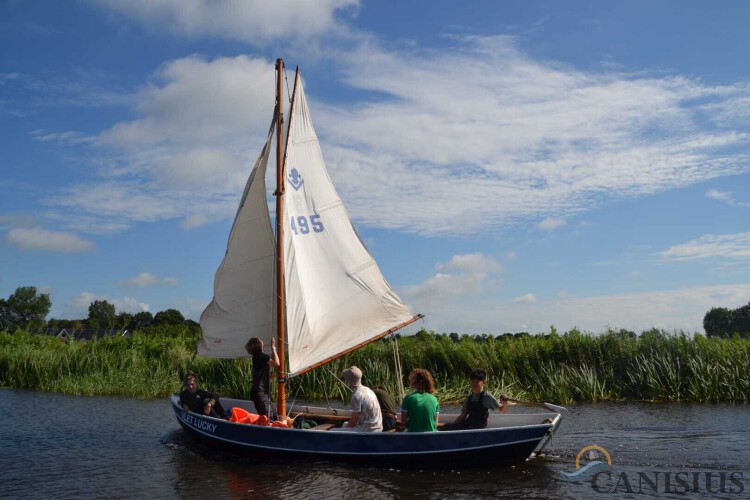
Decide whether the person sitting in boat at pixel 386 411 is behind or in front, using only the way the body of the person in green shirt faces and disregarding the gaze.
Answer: in front

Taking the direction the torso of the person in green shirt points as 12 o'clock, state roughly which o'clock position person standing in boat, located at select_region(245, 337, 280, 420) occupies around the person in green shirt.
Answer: The person standing in boat is roughly at 10 o'clock from the person in green shirt.

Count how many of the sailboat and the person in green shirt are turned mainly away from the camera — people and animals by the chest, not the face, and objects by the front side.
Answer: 1

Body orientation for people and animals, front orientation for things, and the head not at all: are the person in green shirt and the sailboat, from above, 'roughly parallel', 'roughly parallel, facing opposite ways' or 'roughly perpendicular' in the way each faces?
roughly perpendicular

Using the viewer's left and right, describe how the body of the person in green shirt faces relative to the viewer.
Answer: facing away from the viewer

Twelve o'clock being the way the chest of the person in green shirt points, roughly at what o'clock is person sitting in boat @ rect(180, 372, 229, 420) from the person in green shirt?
The person sitting in boat is roughly at 10 o'clock from the person in green shirt.
